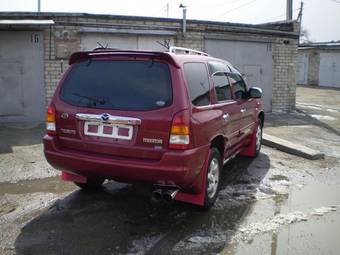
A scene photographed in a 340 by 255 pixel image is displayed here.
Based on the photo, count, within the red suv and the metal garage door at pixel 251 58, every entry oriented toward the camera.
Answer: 1

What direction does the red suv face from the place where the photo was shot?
facing away from the viewer and to the right of the viewer

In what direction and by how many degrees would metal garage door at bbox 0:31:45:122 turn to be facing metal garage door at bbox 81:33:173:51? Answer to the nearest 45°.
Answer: approximately 90° to its left

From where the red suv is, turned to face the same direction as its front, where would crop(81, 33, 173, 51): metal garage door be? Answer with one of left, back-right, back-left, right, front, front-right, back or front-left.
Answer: front-left

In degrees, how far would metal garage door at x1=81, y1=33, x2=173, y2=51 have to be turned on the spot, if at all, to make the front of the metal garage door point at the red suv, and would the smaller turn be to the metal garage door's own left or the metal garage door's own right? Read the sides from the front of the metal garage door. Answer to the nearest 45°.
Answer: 0° — it already faces it

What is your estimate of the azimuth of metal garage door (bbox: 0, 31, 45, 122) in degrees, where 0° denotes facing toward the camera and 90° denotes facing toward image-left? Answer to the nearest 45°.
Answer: approximately 0°

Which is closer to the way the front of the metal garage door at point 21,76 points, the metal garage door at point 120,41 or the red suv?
the red suv
